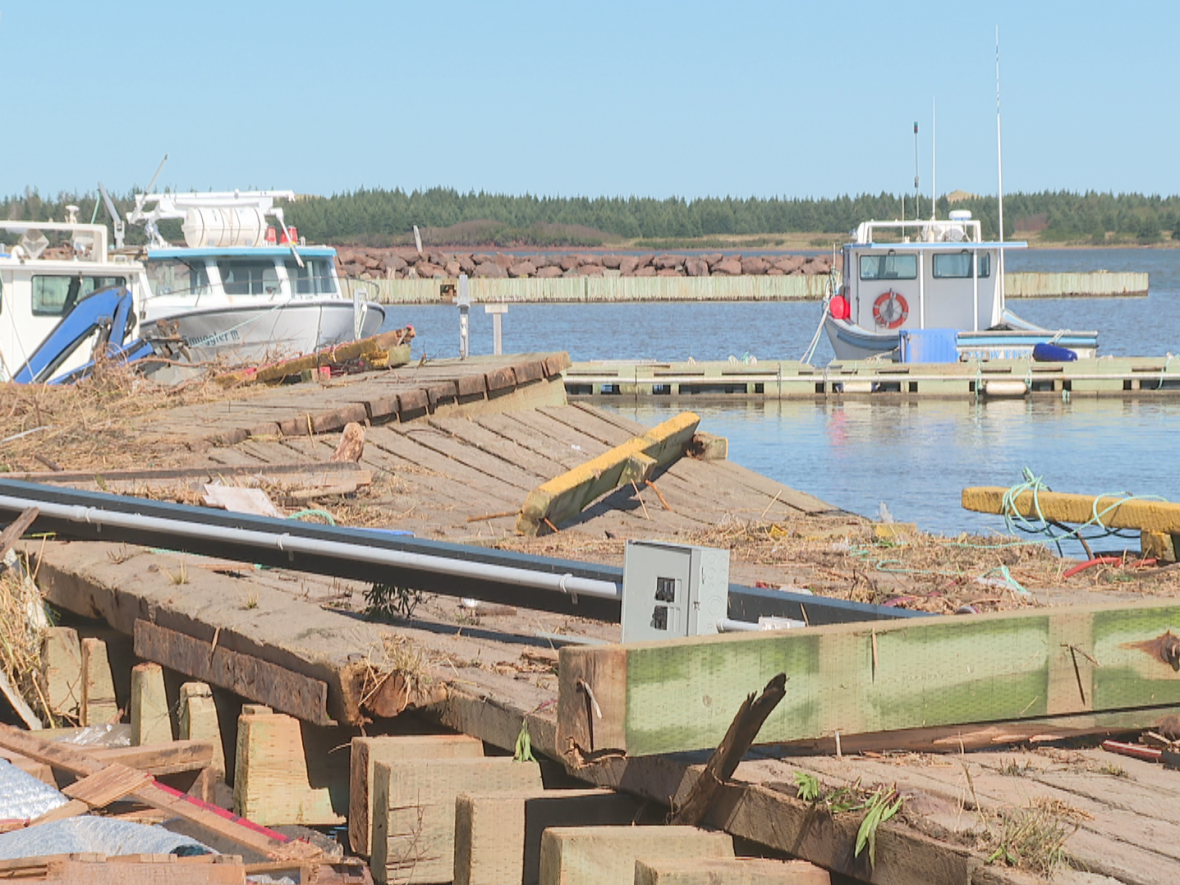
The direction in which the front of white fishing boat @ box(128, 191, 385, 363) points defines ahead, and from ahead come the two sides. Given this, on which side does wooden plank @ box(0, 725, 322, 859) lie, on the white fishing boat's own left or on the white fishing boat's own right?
on the white fishing boat's own right

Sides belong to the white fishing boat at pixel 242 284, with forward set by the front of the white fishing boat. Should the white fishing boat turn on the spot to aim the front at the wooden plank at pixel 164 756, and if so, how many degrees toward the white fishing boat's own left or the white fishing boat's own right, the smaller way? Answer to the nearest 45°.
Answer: approximately 45° to the white fishing boat's own right

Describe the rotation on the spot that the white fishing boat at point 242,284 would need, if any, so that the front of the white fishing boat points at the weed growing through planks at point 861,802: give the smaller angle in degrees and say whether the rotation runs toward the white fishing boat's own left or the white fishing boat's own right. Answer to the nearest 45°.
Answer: approximately 45° to the white fishing boat's own right

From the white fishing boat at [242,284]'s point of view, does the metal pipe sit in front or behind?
in front

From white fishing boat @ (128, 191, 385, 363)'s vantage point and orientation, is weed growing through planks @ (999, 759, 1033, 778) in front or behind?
in front

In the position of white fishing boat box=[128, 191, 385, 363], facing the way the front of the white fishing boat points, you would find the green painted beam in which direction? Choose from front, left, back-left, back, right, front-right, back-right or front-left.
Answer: front-right

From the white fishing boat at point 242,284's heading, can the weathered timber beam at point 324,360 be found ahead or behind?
ahead

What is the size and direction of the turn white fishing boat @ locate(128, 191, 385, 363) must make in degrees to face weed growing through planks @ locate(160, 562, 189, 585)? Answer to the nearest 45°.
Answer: approximately 45° to its right

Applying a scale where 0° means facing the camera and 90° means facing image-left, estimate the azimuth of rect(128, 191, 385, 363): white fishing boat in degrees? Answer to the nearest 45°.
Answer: approximately 315°
